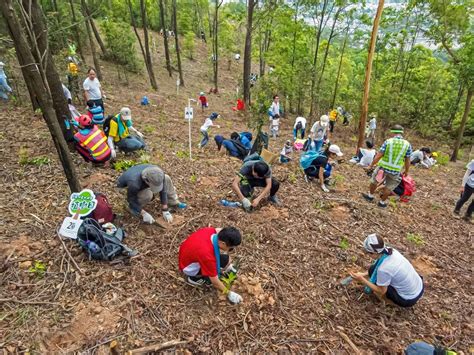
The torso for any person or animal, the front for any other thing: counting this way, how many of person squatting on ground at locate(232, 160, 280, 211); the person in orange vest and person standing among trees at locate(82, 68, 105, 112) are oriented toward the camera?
2

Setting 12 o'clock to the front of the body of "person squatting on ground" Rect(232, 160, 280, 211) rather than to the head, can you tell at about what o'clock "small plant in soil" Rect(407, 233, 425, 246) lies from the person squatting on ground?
The small plant in soil is roughly at 9 o'clock from the person squatting on ground.

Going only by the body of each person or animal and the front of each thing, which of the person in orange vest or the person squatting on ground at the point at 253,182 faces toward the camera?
the person squatting on ground

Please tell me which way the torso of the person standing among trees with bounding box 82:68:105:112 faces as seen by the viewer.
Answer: toward the camera

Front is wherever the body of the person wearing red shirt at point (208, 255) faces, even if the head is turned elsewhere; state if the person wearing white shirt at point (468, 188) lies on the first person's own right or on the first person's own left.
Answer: on the first person's own left

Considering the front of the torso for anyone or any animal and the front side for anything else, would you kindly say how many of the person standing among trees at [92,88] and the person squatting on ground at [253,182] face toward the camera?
2

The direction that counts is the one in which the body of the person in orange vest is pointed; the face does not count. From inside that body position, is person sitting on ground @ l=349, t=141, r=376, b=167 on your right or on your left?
on your right

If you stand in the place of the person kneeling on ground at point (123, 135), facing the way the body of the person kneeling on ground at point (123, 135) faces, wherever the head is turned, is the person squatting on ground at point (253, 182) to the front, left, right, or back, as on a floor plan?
front

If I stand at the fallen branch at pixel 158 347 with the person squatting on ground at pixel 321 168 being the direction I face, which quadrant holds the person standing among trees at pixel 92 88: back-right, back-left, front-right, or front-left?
front-left

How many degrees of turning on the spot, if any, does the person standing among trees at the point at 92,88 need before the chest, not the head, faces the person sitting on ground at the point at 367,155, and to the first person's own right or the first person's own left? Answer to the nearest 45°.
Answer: approximately 90° to the first person's own left

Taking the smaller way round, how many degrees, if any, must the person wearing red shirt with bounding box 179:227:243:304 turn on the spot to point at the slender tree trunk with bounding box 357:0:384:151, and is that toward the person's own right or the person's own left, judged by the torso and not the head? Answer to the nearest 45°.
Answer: approximately 90° to the person's own left

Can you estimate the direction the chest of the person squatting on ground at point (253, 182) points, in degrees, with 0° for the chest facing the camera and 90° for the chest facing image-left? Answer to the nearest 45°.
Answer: approximately 0°

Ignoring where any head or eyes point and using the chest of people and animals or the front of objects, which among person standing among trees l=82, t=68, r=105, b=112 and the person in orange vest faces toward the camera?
the person standing among trees

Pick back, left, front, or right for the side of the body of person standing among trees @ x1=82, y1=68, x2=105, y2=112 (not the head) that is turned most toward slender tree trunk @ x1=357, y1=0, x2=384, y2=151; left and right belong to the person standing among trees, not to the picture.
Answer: left

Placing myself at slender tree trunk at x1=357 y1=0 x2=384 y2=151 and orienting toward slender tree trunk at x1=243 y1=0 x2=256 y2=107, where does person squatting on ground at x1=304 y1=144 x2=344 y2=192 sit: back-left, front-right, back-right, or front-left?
back-left

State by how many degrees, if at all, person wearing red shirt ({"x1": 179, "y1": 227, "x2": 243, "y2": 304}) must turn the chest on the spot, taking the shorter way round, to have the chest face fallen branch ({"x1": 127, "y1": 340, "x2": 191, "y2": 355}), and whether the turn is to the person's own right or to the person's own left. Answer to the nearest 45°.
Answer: approximately 90° to the person's own right

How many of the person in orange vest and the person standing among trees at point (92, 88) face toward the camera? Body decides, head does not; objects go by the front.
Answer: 1

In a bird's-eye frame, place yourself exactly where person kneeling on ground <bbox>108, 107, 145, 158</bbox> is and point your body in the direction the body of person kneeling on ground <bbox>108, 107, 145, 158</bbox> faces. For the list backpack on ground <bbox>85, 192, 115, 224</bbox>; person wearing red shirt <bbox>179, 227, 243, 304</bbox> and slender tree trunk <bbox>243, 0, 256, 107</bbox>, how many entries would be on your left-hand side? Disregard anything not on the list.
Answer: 1

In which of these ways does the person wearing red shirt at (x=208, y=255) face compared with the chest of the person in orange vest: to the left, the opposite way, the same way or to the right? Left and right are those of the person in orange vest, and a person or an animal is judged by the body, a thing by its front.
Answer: to the right

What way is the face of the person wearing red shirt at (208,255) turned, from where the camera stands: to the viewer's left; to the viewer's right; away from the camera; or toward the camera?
to the viewer's right

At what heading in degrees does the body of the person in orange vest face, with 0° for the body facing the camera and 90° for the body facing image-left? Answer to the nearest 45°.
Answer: approximately 135°
